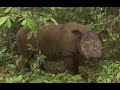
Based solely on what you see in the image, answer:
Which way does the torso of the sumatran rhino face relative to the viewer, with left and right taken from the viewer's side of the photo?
facing the viewer and to the right of the viewer
